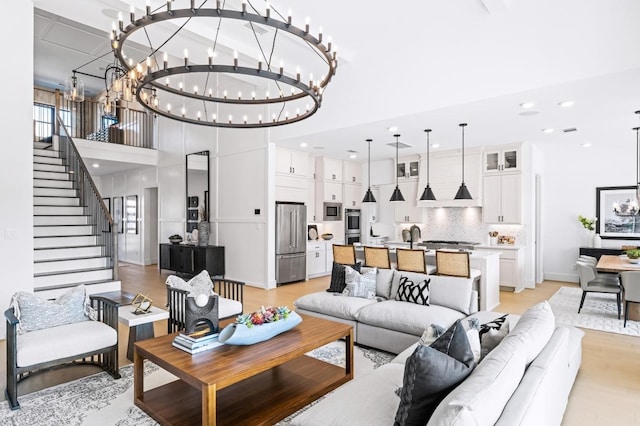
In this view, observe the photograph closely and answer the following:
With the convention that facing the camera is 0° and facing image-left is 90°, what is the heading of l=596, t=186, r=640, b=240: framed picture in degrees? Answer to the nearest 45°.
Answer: approximately 0°

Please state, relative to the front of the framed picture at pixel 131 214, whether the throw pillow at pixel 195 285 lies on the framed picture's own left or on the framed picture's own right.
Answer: on the framed picture's own left

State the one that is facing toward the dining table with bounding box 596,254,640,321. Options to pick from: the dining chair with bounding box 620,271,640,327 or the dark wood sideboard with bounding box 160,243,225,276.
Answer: the dining chair

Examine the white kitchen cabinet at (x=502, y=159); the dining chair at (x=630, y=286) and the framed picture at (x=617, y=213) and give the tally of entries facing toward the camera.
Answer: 2

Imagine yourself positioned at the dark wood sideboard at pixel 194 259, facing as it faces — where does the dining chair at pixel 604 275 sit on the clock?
The dining chair is roughly at 9 o'clock from the dark wood sideboard.

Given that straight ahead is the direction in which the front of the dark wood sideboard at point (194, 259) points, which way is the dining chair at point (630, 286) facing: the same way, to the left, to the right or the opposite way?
the opposite way

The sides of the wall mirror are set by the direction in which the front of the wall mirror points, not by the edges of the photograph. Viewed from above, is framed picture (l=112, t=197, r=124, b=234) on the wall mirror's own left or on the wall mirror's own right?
on the wall mirror's own right

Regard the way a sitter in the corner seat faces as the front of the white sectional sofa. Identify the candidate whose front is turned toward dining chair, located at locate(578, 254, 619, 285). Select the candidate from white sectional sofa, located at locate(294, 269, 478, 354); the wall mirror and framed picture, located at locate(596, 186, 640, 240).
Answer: the framed picture

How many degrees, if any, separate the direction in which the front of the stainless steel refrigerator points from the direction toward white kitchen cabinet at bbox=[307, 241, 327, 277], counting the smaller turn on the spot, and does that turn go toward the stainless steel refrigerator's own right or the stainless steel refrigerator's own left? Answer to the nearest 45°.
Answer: approximately 90° to the stainless steel refrigerator's own left

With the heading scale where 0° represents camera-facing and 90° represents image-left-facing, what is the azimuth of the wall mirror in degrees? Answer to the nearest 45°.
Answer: approximately 45°

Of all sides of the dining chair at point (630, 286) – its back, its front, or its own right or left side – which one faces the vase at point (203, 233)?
left

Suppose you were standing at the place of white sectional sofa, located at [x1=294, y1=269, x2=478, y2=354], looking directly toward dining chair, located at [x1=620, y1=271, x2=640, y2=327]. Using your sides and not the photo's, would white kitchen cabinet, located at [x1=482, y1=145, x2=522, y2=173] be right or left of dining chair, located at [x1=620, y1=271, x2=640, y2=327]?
left

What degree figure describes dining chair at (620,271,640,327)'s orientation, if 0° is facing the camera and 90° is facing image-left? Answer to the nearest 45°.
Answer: approximately 180°

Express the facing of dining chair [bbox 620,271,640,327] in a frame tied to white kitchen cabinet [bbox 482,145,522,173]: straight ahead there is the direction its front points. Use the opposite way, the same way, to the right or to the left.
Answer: the opposite way
